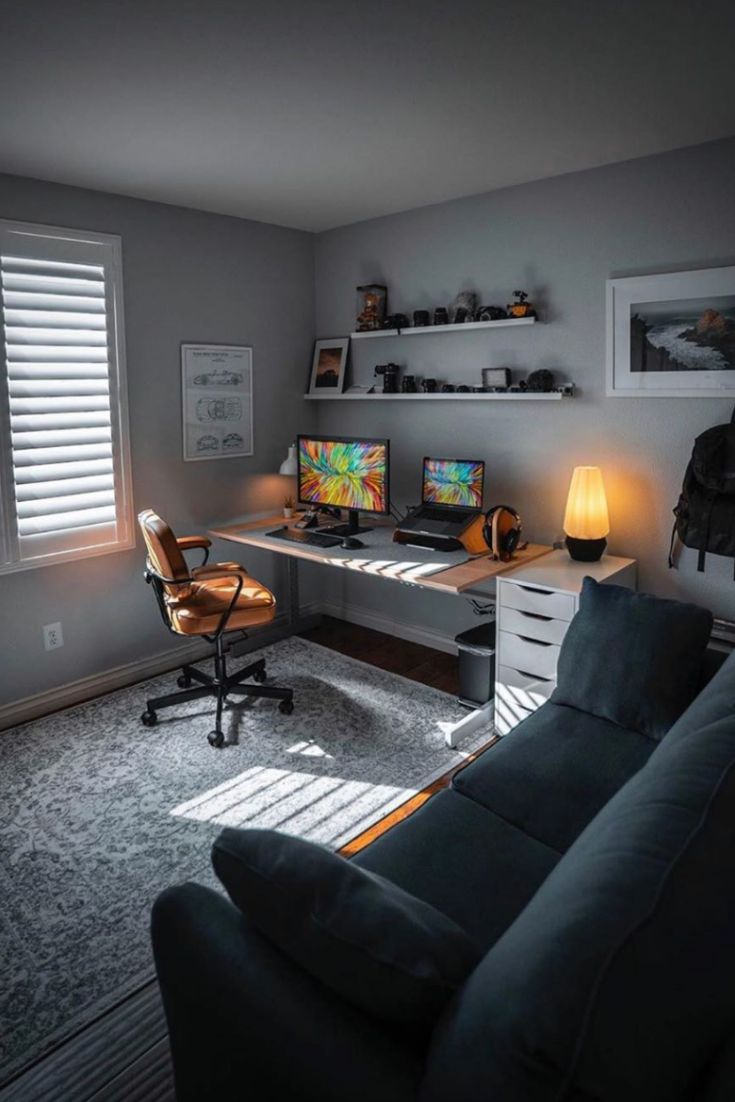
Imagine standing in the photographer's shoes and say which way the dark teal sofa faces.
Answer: facing away from the viewer and to the left of the viewer

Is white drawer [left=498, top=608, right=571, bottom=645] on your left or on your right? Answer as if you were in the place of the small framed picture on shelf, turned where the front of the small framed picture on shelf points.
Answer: on your left

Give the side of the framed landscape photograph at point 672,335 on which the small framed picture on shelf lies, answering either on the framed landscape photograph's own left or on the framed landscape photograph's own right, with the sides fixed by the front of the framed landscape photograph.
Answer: on the framed landscape photograph's own right

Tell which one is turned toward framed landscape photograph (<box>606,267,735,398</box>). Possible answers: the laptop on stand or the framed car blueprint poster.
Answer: the framed car blueprint poster

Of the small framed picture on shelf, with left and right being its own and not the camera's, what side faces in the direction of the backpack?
left

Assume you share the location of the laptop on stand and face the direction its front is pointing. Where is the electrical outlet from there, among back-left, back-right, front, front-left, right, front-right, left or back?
front-right

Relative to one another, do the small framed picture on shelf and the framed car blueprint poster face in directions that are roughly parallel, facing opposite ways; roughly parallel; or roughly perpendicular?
roughly perpendicular

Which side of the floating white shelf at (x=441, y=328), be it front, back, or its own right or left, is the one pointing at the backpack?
left
